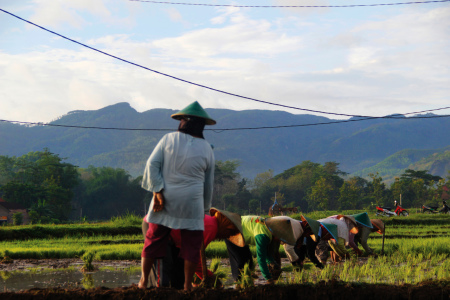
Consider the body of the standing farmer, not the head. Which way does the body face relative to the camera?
away from the camera

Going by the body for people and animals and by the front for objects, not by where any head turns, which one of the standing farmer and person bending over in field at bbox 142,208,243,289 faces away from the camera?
the standing farmer

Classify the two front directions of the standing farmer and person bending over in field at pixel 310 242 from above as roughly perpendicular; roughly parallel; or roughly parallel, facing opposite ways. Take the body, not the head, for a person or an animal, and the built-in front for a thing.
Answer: roughly perpendicular

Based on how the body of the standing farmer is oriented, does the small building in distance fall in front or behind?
in front

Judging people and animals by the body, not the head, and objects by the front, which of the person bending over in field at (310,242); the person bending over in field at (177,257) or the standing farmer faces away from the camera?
the standing farmer

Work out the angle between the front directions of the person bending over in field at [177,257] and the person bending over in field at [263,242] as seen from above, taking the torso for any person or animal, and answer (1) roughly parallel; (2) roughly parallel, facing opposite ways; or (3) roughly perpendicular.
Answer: roughly parallel
